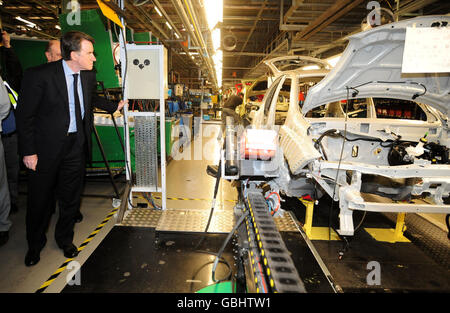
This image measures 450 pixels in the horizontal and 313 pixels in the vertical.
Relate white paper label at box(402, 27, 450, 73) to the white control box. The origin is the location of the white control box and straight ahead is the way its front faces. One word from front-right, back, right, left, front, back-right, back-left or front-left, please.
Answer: front-left

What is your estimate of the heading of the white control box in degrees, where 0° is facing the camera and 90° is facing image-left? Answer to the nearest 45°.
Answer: approximately 0°

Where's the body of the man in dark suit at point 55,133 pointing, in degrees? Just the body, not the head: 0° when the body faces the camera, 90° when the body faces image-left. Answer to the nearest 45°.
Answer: approximately 315°

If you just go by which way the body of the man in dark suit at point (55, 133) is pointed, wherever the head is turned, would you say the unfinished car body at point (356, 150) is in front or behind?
in front

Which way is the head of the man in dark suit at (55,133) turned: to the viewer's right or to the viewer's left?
to the viewer's right

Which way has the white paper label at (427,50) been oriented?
toward the camera

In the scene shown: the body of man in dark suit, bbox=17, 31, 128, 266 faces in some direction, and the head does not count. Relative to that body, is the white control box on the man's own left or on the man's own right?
on the man's own left

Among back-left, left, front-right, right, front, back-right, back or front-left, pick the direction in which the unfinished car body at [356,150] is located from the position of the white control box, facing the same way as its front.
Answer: front-left

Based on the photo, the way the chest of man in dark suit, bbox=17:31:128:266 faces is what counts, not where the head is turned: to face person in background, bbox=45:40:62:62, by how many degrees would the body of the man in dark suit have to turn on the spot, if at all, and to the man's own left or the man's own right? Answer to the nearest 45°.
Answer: approximately 135° to the man's own left

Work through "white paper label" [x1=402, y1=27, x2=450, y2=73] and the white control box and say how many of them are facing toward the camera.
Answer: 2

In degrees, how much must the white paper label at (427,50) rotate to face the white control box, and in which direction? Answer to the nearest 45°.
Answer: approximately 90° to its right

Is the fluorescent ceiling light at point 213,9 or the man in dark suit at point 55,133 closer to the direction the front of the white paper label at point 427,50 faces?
the man in dark suit
